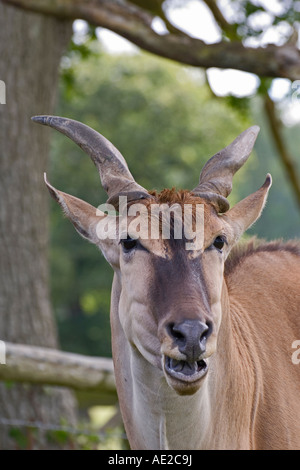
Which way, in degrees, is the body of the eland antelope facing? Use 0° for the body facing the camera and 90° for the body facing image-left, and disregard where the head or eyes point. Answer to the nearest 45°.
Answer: approximately 45°

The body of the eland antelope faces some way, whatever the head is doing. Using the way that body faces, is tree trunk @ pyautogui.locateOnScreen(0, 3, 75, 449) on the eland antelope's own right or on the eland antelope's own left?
on the eland antelope's own right
